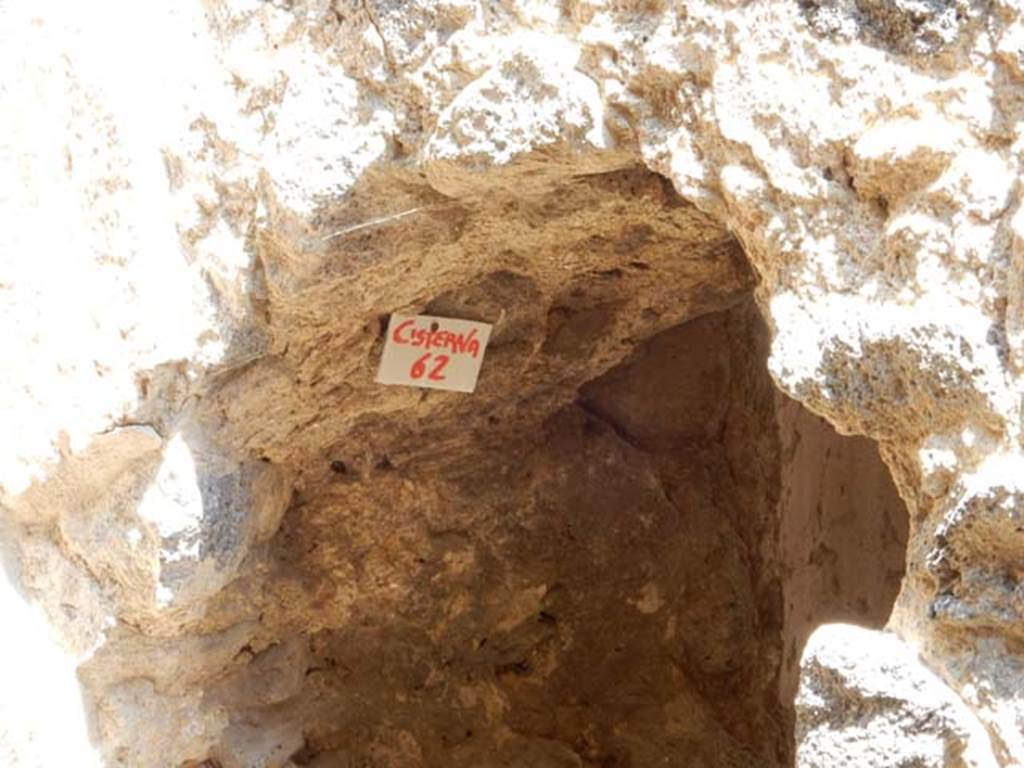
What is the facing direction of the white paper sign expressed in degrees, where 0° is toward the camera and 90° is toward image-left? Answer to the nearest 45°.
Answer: approximately 0°
